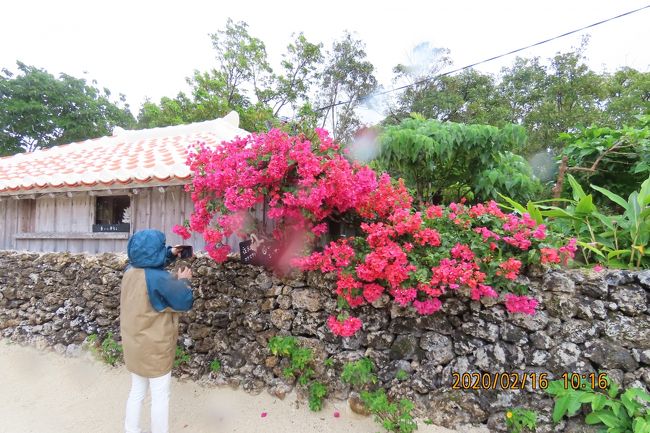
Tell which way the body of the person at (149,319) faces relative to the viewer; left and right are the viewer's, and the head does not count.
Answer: facing away from the viewer and to the right of the viewer

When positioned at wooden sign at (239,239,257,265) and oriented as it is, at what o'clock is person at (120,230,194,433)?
The person is roughly at 1 o'clock from the wooden sign.

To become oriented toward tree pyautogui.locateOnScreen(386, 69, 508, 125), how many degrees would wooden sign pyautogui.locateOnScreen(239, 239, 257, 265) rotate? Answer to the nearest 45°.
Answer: approximately 135° to its left

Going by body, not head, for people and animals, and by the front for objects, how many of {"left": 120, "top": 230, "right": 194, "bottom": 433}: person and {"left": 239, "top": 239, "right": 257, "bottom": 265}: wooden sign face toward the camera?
1

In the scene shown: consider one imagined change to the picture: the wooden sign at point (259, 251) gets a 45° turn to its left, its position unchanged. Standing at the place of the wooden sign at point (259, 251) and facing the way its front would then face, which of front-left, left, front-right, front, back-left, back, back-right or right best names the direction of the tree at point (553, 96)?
left

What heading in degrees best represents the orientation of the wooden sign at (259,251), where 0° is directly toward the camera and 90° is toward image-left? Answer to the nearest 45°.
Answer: approximately 0°

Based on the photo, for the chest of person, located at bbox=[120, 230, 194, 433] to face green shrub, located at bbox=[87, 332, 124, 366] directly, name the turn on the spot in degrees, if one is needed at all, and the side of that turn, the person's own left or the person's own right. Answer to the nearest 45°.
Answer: approximately 45° to the person's own left

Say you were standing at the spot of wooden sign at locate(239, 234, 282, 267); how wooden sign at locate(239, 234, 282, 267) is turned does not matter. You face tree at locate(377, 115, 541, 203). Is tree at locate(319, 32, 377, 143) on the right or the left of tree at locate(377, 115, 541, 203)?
left

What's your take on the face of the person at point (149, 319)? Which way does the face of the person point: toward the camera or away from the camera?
away from the camera

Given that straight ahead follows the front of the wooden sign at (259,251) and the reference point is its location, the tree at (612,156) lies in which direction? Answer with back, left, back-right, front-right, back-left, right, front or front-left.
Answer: left

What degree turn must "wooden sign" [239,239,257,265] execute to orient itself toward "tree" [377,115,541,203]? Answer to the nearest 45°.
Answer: approximately 90° to its left
